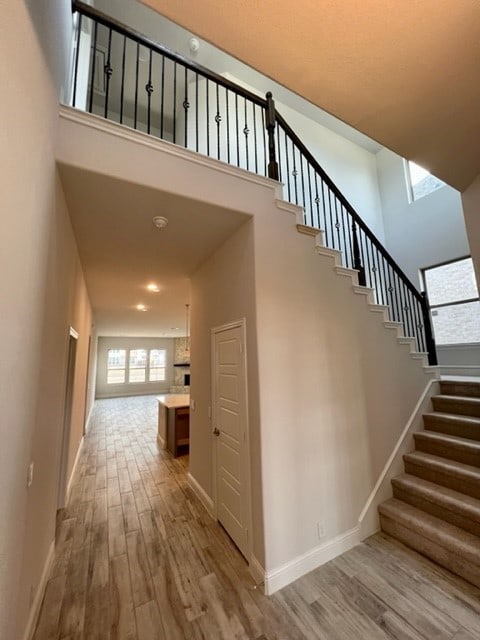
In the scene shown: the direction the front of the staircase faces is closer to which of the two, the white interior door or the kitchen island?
the white interior door

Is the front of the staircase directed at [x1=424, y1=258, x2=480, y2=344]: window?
no

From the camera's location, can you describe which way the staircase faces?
facing the viewer and to the left of the viewer

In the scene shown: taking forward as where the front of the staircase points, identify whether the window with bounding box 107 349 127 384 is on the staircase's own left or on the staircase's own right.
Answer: on the staircase's own right

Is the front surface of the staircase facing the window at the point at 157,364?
no

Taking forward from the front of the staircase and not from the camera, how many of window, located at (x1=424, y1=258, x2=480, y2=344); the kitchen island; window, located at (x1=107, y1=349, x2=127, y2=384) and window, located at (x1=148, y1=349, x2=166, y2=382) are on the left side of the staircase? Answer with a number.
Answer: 0

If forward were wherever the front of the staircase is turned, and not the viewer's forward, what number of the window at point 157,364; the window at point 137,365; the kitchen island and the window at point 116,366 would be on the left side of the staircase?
0
